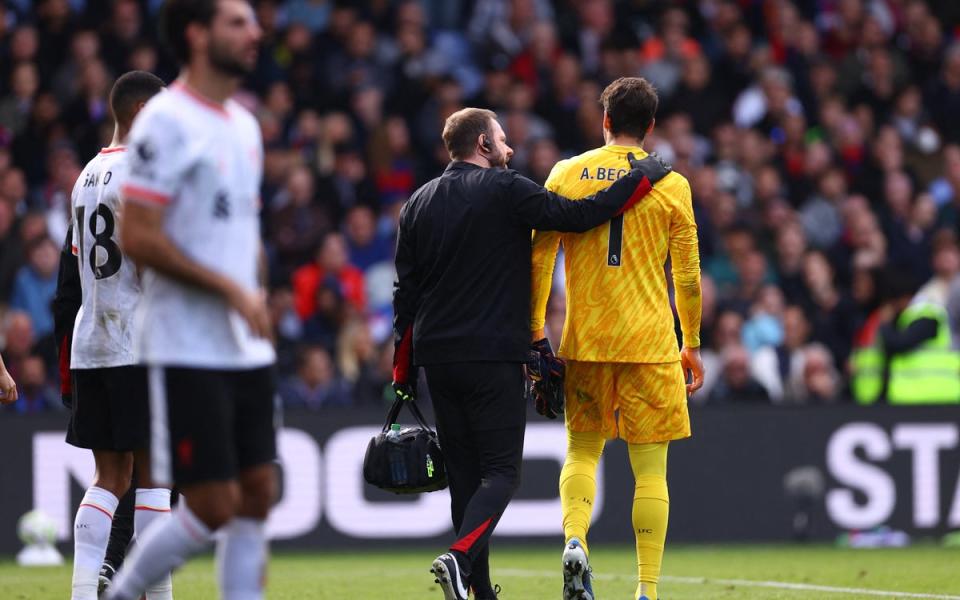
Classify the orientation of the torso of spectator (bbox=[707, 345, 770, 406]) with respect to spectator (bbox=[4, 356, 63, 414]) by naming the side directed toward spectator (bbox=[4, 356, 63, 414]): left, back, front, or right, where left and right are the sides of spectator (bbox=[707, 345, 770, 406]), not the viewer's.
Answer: right

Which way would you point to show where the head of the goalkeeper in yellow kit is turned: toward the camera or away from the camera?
away from the camera

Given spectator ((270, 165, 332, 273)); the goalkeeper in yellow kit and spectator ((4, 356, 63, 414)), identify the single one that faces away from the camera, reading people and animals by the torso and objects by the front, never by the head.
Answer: the goalkeeper in yellow kit

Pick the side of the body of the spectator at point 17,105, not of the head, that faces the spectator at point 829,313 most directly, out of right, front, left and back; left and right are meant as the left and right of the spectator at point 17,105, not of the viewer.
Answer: left

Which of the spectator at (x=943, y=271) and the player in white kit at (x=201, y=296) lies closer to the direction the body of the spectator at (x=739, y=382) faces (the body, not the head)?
the player in white kit

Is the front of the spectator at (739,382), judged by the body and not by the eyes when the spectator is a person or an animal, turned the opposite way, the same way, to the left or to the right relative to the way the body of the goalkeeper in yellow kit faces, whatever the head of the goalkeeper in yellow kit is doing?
the opposite way

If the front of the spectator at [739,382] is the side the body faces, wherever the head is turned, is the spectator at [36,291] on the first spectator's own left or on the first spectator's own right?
on the first spectator's own right

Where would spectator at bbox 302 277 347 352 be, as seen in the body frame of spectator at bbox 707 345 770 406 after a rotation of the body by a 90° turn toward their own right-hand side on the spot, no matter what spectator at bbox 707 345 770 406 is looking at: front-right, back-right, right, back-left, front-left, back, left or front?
front

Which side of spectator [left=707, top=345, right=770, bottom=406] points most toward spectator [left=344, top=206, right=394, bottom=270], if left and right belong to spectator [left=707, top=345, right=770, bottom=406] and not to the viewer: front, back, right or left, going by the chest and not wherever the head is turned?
right

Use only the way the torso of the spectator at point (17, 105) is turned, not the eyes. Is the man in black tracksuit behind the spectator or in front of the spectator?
in front

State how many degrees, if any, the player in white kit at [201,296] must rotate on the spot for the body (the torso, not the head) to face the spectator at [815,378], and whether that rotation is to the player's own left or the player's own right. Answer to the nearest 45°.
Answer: approximately 90° to the player's own left

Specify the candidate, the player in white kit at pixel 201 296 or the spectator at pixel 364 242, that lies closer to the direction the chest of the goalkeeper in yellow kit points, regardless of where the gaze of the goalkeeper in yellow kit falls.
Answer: the spectator

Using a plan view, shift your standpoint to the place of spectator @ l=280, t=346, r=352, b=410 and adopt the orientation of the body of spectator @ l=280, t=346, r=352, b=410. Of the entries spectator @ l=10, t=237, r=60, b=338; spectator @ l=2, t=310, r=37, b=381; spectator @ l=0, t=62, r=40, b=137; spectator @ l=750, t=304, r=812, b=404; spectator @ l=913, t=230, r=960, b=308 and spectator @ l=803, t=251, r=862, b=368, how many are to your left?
3

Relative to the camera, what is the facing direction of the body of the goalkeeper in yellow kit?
away from the camera
